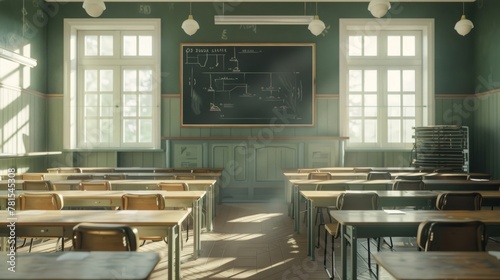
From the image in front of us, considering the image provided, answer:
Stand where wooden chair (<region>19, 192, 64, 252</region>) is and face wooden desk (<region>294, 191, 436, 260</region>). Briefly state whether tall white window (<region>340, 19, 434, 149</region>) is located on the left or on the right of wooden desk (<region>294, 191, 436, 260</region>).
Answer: left

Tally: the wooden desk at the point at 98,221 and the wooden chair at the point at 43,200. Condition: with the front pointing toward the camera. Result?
1

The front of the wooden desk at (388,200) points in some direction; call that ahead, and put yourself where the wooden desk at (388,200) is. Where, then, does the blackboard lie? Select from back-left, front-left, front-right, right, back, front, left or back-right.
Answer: back-right

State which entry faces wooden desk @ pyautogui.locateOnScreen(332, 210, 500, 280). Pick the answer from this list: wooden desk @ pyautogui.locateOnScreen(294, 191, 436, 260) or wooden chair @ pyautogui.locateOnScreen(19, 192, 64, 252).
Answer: wooden desk @ pyautogui.locateOnScreen(294, 191, 436, 260)

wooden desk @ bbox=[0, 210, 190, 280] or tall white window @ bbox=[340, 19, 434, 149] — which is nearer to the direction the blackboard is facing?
the wooden desk

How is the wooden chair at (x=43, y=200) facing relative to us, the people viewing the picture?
facing away from the viewer
